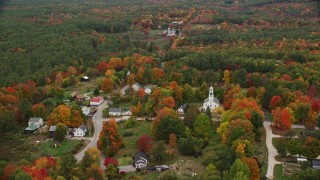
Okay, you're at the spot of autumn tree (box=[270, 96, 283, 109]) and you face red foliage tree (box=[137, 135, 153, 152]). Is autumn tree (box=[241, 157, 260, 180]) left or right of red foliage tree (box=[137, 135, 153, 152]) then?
left

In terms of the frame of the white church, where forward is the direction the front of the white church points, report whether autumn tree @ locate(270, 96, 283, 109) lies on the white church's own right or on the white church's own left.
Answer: on the white church's own left

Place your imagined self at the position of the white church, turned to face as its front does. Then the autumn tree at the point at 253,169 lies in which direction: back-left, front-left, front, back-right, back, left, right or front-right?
front-left

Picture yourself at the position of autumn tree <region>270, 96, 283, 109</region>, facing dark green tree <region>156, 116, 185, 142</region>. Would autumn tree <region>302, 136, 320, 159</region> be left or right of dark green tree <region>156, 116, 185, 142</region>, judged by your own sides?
left

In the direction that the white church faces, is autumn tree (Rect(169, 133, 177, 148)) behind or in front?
in front

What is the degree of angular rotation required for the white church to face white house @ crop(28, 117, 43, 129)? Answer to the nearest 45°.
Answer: approximately 45° to its right

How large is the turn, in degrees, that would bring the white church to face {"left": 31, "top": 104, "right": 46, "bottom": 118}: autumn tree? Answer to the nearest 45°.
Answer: approximately 45° to its right

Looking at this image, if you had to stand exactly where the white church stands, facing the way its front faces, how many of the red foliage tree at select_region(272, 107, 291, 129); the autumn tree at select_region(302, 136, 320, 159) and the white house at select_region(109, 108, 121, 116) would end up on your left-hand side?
2

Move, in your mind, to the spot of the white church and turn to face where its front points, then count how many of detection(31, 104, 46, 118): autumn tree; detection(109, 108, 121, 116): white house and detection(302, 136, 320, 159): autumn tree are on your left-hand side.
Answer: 1

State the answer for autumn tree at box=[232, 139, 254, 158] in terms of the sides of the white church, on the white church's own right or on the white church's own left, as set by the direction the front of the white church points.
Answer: on the white church's own left

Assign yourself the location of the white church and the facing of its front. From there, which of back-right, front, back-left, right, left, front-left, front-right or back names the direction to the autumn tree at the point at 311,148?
left

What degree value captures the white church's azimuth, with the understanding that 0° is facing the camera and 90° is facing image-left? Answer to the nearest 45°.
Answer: approximately 45°

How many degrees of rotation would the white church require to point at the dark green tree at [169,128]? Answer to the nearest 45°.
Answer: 0° — it already faces it

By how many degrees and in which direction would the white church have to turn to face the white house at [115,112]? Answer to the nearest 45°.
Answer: approximately 45° to its right

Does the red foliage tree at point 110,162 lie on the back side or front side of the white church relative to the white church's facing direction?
on the front side
